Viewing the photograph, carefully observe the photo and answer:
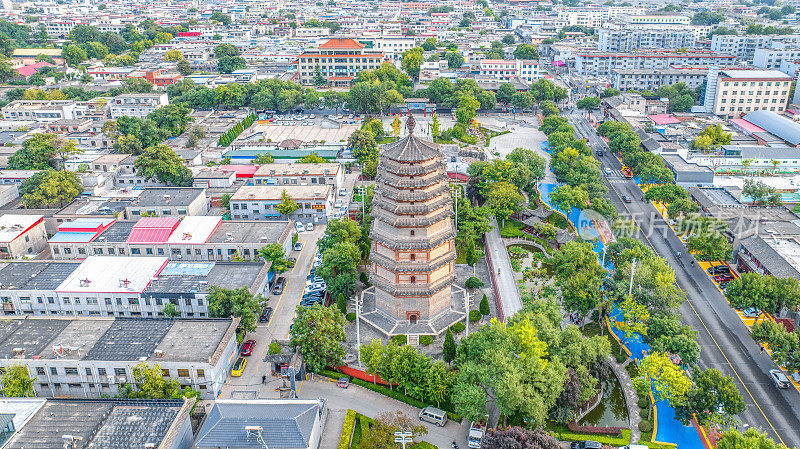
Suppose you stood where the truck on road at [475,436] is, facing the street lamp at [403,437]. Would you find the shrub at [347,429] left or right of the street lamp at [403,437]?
right

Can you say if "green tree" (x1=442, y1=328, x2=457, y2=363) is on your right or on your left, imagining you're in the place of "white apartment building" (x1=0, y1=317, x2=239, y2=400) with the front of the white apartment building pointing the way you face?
on your left

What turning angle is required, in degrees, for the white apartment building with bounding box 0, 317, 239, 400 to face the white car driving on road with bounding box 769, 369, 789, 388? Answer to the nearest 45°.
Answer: approximately 45° to its left

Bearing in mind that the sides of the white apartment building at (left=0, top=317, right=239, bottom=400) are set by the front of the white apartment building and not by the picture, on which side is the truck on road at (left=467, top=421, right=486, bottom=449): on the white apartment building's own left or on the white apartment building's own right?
on the white apartment building's own left

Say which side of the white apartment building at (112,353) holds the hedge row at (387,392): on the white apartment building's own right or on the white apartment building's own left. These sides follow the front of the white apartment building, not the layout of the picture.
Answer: on the white apartment building's own left

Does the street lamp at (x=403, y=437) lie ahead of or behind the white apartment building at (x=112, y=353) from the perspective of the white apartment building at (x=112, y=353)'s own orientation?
ahead

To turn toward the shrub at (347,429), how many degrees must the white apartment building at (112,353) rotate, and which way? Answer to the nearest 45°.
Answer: approximately 45° to its left

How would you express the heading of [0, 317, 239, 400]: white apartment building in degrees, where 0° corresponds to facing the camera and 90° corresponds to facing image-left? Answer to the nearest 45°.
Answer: approximately 0°

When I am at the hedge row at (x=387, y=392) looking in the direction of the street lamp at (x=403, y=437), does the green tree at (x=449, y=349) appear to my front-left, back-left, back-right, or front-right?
back-left

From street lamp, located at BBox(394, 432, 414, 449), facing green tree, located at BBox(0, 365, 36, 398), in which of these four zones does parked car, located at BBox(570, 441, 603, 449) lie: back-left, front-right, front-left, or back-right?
back-right

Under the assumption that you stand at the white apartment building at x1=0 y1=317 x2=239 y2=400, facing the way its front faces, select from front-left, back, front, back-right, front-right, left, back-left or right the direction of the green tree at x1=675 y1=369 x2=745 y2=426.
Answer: front-left

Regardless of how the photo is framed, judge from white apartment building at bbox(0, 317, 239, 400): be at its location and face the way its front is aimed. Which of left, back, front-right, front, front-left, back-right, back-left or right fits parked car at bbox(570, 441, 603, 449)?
front-left

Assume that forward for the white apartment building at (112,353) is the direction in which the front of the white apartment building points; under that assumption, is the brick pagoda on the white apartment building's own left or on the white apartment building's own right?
on the white apartment building's own left
